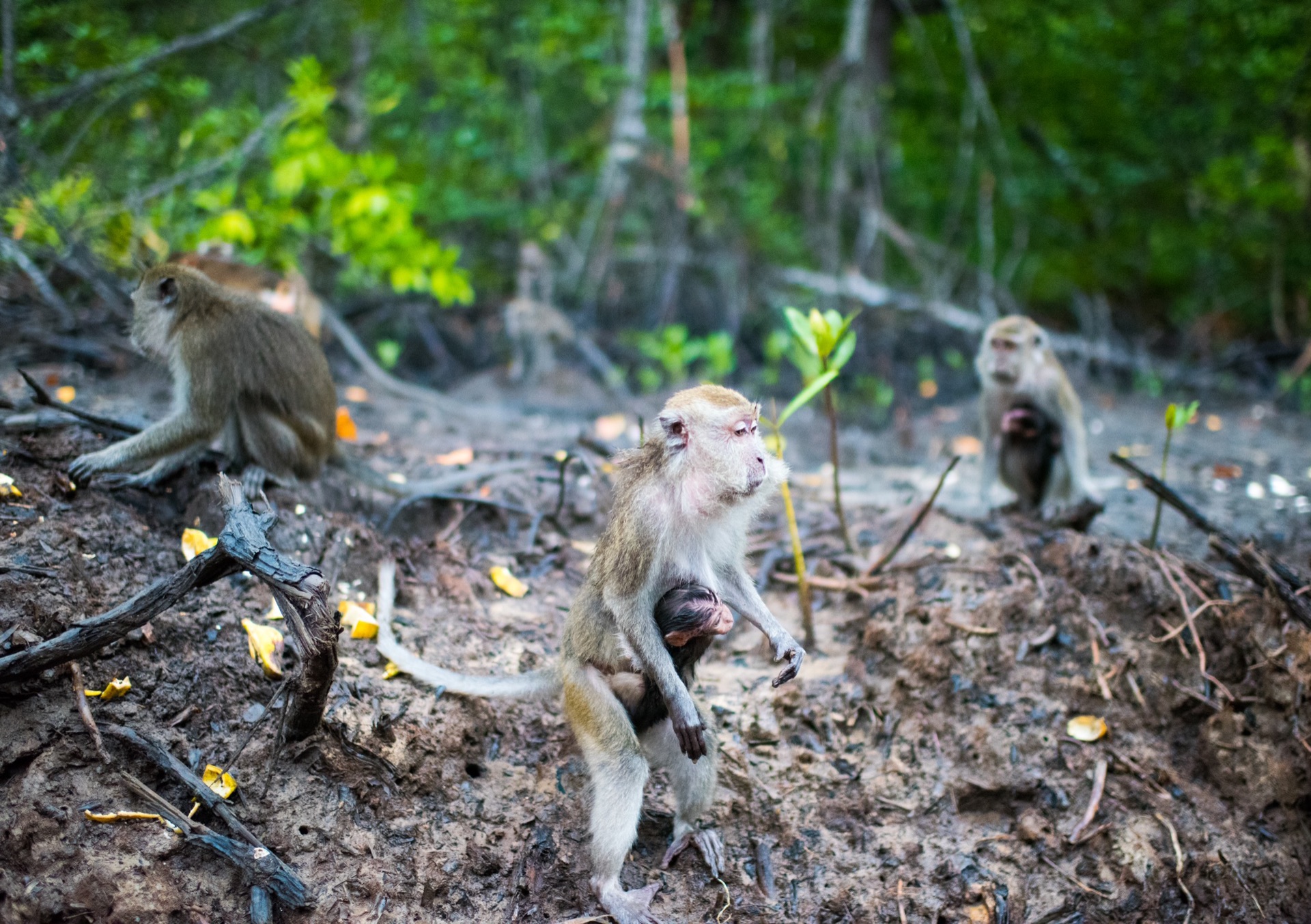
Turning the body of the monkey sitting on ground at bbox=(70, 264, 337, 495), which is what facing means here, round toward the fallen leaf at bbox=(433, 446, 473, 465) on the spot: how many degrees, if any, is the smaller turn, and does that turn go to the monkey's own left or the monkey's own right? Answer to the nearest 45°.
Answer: approximately 135° to the monkey's own right

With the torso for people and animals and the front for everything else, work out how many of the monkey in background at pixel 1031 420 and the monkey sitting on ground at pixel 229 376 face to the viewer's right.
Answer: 0

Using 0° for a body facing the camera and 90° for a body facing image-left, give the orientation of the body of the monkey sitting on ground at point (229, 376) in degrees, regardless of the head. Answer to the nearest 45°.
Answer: approximately 90°

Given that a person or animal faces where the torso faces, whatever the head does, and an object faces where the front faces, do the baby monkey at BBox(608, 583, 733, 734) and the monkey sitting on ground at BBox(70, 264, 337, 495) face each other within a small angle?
no

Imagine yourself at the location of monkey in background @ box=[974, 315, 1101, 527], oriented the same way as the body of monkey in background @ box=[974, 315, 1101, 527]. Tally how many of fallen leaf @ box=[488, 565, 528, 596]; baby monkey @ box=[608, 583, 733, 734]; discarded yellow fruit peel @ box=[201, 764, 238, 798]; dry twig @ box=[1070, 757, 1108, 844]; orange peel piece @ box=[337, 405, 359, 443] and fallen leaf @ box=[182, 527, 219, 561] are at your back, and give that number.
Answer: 0

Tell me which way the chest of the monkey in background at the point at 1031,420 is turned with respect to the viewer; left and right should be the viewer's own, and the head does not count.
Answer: facing the viewer and to the left of the viewer

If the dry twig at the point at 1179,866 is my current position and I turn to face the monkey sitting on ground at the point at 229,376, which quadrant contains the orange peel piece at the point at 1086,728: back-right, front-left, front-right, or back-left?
front-right

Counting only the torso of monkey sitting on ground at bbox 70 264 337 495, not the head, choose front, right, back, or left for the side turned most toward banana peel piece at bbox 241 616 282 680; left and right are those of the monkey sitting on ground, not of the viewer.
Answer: left
